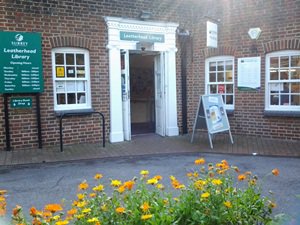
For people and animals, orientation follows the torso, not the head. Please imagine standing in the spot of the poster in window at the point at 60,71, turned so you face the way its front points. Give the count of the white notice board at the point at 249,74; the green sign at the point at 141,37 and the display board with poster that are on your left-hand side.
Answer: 3

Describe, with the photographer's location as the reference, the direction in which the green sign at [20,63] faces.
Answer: facing the viewer

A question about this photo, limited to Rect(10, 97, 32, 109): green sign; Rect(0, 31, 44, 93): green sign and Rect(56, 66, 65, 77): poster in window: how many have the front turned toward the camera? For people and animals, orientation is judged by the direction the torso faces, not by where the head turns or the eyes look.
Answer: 3

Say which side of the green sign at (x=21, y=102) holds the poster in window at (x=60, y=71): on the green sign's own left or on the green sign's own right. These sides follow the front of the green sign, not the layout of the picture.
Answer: on the green sign's own left

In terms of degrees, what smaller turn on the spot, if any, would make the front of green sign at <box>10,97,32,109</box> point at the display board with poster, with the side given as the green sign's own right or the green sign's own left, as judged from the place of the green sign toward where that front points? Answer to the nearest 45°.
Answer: approximately 90° to the green sign's own left

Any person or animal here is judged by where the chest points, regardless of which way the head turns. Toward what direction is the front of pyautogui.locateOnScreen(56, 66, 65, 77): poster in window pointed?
toward the camera

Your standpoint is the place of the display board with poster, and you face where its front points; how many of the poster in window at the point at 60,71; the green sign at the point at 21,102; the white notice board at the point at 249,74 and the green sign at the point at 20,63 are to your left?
1

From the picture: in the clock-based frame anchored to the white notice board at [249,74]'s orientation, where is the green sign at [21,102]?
The green sign is roughly at 2 o'clock from the white notice board.

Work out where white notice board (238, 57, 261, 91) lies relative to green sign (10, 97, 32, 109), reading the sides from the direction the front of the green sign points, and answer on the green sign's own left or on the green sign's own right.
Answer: on the green sign's own left
